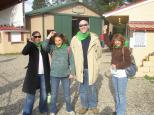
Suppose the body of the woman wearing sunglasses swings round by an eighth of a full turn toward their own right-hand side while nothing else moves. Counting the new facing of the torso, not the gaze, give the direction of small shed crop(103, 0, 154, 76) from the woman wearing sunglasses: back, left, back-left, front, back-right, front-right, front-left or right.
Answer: back-left

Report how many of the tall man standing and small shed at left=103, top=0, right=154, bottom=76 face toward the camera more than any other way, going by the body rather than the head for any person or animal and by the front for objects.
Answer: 2

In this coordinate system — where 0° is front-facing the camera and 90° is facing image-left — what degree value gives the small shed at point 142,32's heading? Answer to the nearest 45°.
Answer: approximately 0°

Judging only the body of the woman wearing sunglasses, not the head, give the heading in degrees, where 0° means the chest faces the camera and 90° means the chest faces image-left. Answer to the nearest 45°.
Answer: approximately 315°

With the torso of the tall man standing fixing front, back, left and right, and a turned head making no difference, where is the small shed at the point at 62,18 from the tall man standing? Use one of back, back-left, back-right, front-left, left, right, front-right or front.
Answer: back

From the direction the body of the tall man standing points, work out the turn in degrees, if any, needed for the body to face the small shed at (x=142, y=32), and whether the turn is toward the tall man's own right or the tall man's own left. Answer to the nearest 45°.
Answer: approximately 180°

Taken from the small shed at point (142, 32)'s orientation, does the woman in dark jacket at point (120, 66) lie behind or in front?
in front

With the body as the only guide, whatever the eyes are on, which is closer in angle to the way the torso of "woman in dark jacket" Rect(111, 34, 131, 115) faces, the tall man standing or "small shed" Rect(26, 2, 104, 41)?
the tall man standing

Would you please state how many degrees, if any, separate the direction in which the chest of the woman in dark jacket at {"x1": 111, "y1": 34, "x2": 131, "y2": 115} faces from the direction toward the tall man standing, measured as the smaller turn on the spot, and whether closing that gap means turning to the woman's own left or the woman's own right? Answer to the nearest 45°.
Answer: approximately 45° to the woman's own right

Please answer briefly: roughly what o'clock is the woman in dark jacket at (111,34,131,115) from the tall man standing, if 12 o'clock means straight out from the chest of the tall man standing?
The woman in dark jacket is roughly at 10 o'clock from the tall man standing.

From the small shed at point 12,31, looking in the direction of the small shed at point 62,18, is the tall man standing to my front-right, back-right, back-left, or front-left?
back-right
